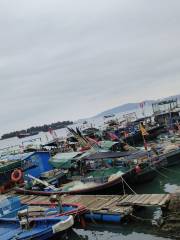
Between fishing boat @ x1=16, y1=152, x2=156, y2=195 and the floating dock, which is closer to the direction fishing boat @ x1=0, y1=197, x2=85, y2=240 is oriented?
the floating dock

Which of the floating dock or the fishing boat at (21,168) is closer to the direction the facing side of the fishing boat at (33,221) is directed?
the floating dock

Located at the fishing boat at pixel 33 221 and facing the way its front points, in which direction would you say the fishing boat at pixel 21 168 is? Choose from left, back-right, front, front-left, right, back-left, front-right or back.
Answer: left

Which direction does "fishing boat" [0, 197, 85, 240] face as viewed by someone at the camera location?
facing to the right of the viewer
